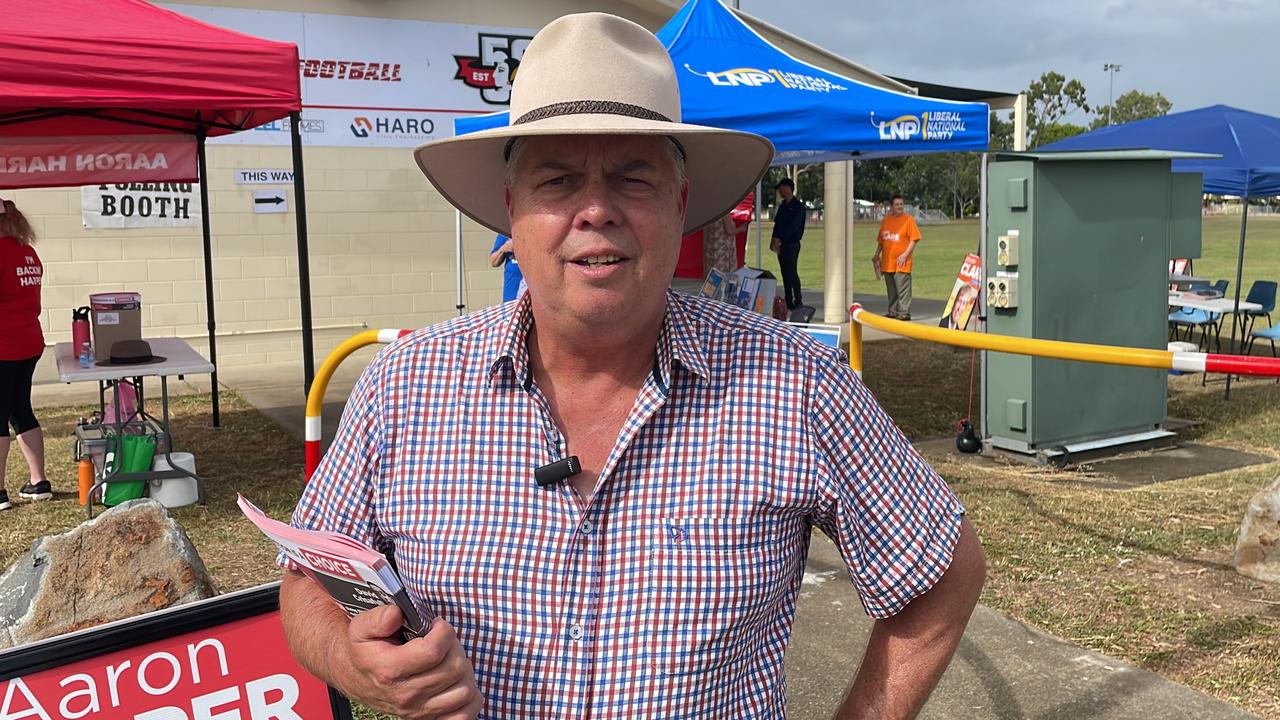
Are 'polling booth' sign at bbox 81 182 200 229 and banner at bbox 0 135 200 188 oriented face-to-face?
yes

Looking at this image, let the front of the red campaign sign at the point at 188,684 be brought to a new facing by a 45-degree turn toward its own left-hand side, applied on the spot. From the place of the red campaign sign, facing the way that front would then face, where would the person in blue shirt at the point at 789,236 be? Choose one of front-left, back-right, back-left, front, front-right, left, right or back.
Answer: left

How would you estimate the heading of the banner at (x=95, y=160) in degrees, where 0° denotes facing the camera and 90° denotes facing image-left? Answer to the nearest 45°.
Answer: approximately 180°

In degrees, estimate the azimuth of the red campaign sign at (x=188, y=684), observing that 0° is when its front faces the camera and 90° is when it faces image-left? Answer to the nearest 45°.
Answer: approximately 0°

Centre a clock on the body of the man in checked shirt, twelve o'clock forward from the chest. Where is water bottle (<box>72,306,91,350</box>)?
The water bottle is roughly at 5 o'clock from the man in checked shirt.

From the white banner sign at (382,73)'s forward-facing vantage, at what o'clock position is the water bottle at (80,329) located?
The water bottle is roughly at 1 o'clock from the white banner sign.

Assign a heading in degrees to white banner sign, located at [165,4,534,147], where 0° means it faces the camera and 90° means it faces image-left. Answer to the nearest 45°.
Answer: approximately 0°

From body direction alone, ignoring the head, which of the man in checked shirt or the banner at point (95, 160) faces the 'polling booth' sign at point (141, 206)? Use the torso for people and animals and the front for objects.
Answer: the banner

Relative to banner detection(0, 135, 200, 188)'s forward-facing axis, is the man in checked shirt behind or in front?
behind

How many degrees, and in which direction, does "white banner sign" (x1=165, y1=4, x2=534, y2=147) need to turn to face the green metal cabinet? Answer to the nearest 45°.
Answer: approximately 45° to its left
